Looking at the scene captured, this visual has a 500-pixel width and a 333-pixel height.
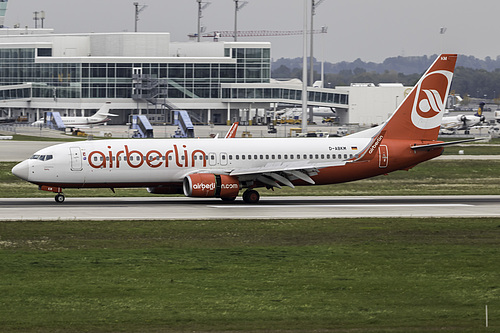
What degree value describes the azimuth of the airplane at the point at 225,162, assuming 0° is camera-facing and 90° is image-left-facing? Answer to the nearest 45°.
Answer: approximately 90°
